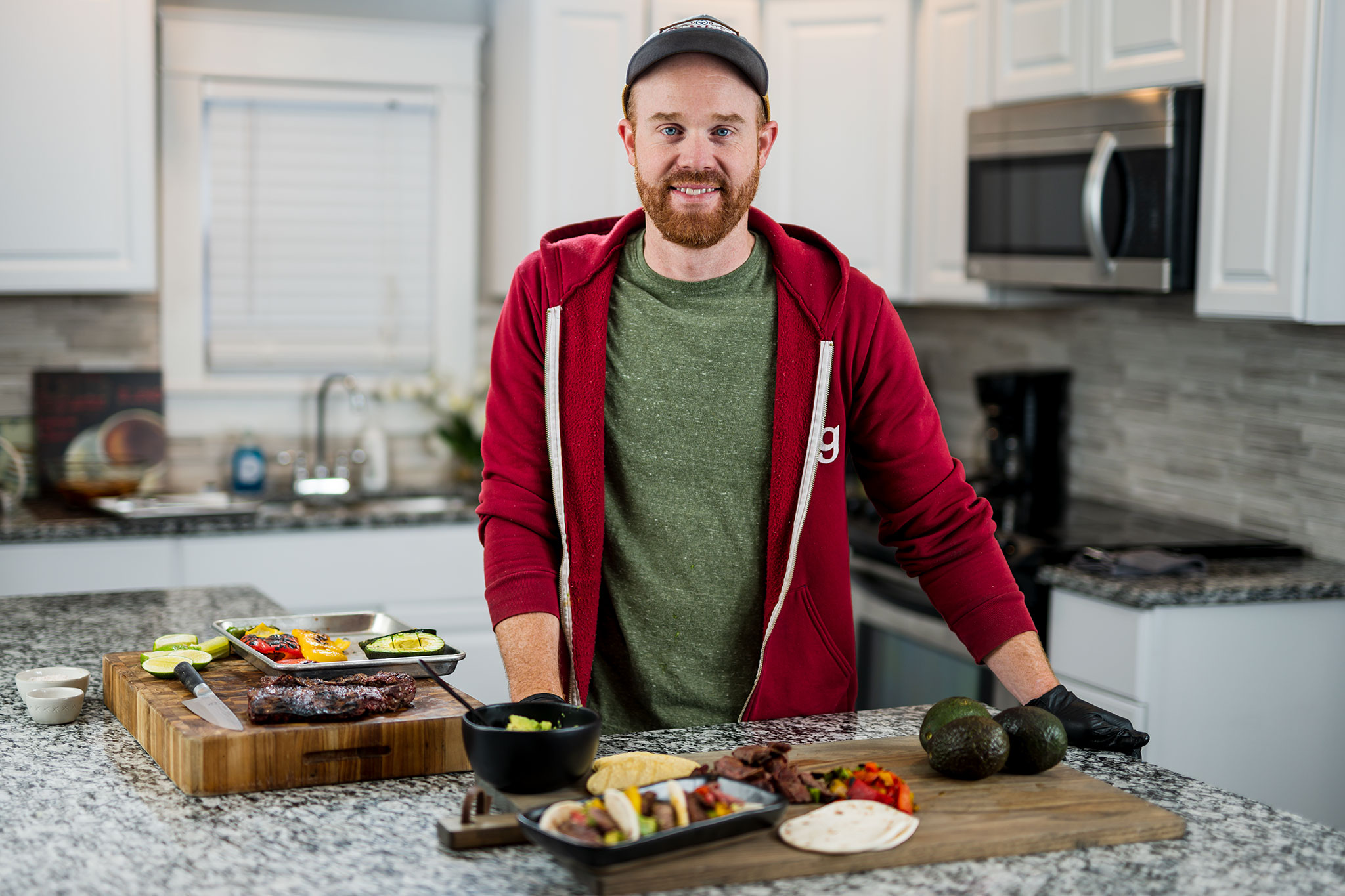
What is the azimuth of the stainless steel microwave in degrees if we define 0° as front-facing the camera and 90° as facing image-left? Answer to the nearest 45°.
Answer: approximately 45°

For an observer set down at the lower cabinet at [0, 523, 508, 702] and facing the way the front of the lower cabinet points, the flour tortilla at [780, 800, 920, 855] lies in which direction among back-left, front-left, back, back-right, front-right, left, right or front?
front

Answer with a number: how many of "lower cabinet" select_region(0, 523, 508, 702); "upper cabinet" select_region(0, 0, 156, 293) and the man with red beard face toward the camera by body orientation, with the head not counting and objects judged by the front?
3

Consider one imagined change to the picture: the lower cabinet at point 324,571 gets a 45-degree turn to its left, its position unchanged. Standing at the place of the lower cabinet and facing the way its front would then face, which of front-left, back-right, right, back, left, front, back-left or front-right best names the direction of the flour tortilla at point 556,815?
front-right

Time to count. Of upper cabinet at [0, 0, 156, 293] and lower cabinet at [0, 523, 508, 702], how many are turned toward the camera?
2

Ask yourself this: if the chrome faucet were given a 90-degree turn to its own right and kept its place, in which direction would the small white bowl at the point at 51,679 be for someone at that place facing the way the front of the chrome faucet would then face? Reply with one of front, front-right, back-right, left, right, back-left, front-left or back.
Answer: front-left

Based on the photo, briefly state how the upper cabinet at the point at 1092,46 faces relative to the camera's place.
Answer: facing the viewer and to the left of the viewer

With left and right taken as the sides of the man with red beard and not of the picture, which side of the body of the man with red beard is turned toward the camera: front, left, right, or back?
front

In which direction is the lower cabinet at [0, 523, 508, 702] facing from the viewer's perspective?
toward the camera

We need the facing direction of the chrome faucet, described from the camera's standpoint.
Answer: facing the viewer and to the right of the viewer

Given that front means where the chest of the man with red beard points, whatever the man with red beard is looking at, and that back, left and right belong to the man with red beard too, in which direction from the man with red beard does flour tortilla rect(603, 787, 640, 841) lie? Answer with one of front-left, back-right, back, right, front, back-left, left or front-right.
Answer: front

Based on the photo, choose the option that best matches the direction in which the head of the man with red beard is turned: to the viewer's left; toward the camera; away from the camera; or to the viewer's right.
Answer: toward the camera

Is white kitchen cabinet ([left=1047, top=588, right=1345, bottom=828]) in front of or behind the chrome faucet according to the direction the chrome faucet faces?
in front

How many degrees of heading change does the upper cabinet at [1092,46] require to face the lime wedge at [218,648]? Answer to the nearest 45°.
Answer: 0° — it already faces it

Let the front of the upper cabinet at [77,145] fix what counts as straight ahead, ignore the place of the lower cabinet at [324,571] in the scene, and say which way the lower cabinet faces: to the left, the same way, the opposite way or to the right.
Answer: the same way
